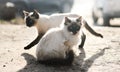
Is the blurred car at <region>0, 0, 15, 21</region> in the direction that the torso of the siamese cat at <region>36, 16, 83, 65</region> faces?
no

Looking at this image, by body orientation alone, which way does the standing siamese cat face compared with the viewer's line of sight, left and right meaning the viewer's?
facing to the left of the viewer

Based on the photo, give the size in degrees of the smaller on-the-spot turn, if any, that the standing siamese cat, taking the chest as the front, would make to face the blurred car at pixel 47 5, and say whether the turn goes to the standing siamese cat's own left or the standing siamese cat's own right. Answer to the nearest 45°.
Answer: approximately 90° to the standing siamese cat's own right

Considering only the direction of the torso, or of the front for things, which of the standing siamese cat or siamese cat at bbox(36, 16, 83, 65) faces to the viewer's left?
the standing siamese cat

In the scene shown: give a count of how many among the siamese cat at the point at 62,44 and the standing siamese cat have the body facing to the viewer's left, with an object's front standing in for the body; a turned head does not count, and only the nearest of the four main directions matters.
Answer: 1

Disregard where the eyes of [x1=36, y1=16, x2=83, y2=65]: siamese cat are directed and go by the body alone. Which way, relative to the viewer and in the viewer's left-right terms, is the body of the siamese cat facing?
facing the viewer and to the right of the viewer

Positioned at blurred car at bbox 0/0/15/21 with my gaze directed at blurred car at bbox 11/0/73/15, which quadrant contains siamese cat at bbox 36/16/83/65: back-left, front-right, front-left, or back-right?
front-right
